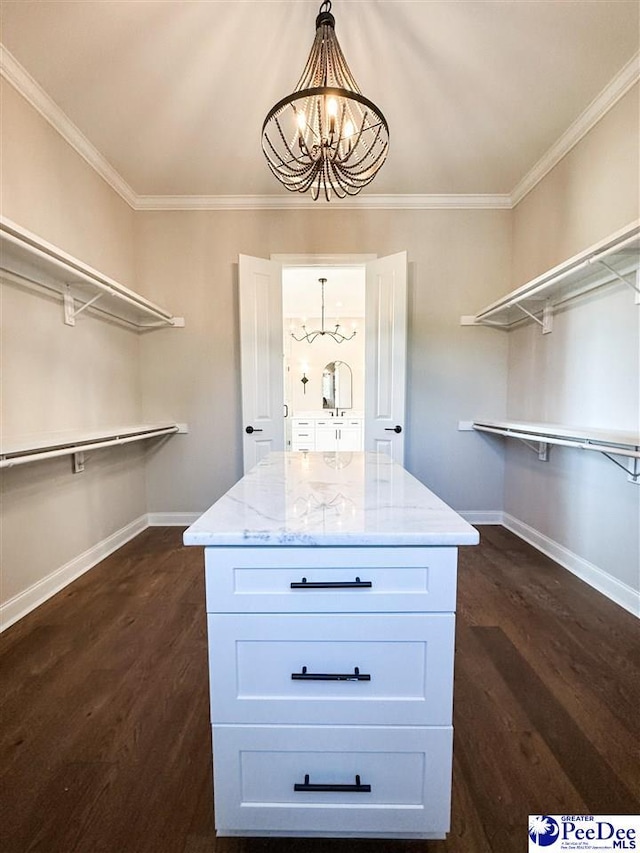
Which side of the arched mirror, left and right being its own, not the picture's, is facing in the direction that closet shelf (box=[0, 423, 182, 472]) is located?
front

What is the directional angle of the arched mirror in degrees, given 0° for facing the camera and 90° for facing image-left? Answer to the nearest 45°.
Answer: approximately 0°

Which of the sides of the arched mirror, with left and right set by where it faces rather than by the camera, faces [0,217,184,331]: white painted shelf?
front

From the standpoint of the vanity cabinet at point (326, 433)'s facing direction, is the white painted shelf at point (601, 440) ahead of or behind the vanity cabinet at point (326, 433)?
ahead

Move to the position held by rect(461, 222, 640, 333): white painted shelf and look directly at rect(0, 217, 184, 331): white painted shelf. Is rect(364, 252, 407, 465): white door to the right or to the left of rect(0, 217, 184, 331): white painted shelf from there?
right

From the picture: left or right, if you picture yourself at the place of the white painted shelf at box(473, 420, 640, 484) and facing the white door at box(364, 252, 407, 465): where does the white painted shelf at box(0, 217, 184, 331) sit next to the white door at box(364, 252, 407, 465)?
left

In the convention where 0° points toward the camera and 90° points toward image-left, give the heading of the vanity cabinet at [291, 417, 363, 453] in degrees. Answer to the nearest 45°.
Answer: approximately 0°

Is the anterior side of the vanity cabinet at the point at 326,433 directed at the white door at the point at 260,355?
yes

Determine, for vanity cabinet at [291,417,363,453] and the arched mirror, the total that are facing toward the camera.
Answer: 2

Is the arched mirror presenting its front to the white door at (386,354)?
yes

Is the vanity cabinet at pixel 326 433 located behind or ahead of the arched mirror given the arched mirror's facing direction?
ahead

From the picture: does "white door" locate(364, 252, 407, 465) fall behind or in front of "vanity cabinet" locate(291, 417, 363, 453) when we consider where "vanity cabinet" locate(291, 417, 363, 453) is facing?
in front
